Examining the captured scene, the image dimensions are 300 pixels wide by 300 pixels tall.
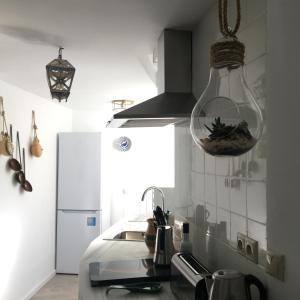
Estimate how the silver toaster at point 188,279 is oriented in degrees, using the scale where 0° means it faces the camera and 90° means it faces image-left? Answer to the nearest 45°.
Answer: approximately 45°

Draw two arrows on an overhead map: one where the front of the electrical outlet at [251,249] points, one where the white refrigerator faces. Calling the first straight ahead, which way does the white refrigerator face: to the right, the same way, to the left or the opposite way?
to the left

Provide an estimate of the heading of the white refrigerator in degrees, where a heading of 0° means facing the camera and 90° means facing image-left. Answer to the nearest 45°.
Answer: approximately 0°

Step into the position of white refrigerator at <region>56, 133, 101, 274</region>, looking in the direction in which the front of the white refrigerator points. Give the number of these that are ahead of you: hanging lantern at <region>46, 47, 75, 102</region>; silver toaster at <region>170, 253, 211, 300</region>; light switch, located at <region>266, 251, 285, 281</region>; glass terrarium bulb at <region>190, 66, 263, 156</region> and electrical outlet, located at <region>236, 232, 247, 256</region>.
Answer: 5

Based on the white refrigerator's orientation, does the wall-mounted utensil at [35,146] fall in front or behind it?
in front

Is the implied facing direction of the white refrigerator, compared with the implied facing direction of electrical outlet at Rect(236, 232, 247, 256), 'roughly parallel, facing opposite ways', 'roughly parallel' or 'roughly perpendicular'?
roughly perpendicular

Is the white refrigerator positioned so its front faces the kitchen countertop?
yes

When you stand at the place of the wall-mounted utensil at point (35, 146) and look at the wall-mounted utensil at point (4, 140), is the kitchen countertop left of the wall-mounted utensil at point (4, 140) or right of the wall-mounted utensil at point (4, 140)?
left

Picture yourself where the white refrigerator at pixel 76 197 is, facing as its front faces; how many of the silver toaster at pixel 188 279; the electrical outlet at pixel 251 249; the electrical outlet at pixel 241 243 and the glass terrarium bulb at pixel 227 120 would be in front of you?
4

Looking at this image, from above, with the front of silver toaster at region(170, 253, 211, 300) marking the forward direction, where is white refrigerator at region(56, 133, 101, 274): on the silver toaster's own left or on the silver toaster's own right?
on the silver toaster's own right

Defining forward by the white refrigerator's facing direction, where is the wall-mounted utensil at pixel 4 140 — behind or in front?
in front
